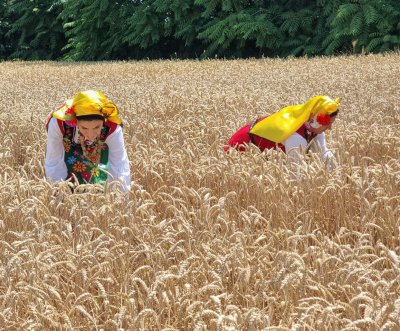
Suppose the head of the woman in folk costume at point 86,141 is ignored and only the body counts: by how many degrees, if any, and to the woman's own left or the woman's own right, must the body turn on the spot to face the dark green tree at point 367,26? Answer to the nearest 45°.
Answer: approximately 135° to the woman's own left

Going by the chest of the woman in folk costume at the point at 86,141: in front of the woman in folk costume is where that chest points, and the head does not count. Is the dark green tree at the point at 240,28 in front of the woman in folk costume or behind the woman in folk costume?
behind

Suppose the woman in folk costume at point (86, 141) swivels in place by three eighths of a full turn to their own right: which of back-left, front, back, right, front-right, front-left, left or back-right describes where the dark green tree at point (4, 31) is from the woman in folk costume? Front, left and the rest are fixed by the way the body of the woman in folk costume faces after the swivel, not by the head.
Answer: front-right

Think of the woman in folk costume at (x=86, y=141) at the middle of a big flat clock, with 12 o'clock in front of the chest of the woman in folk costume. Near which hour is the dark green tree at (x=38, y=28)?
The dark green tree is roughly at 6 o'clock from the woman in folk costume.

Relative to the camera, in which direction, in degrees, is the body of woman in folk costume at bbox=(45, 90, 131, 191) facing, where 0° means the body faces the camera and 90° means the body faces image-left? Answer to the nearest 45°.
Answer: approximately 0°

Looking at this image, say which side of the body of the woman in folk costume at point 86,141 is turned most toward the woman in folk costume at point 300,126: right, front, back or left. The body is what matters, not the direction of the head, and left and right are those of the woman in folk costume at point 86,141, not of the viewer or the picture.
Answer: left

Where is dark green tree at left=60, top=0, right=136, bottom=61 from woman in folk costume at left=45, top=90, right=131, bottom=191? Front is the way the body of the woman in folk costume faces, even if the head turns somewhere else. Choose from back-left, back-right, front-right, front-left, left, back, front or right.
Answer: back

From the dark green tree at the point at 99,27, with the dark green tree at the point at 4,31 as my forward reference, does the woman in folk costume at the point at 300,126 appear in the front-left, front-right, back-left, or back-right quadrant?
back-left

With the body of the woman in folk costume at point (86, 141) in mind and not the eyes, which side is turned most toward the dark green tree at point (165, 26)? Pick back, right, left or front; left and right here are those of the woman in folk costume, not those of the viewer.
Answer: back
